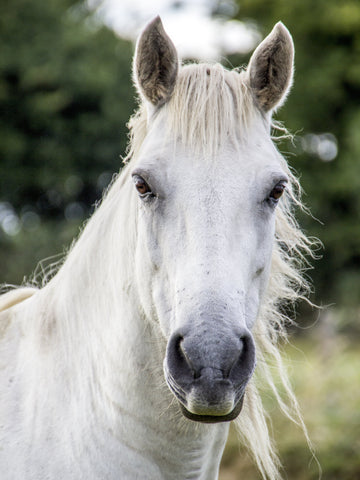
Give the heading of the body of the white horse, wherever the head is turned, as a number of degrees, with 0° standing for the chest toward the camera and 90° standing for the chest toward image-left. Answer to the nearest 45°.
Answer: approximately 315°
